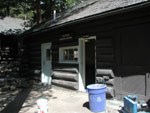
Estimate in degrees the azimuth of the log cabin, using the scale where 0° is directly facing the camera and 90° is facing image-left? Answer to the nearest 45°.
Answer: approximately 45°
